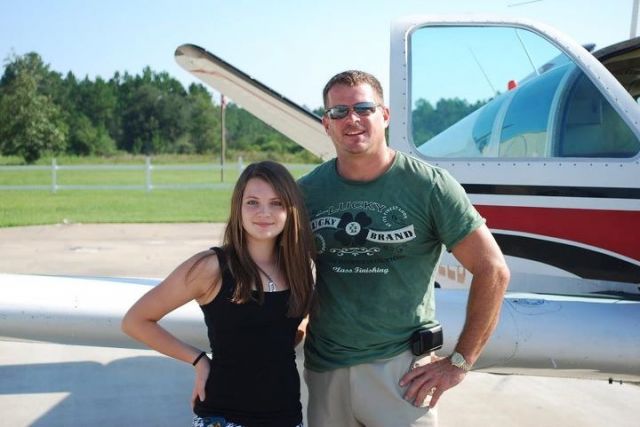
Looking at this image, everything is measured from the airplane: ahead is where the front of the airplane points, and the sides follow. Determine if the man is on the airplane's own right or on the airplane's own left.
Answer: on the airplane's own right

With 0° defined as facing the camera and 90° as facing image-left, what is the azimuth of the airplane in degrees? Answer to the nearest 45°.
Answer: approximately 270°

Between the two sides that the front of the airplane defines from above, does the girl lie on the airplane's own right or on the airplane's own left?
on the airplane's own right
